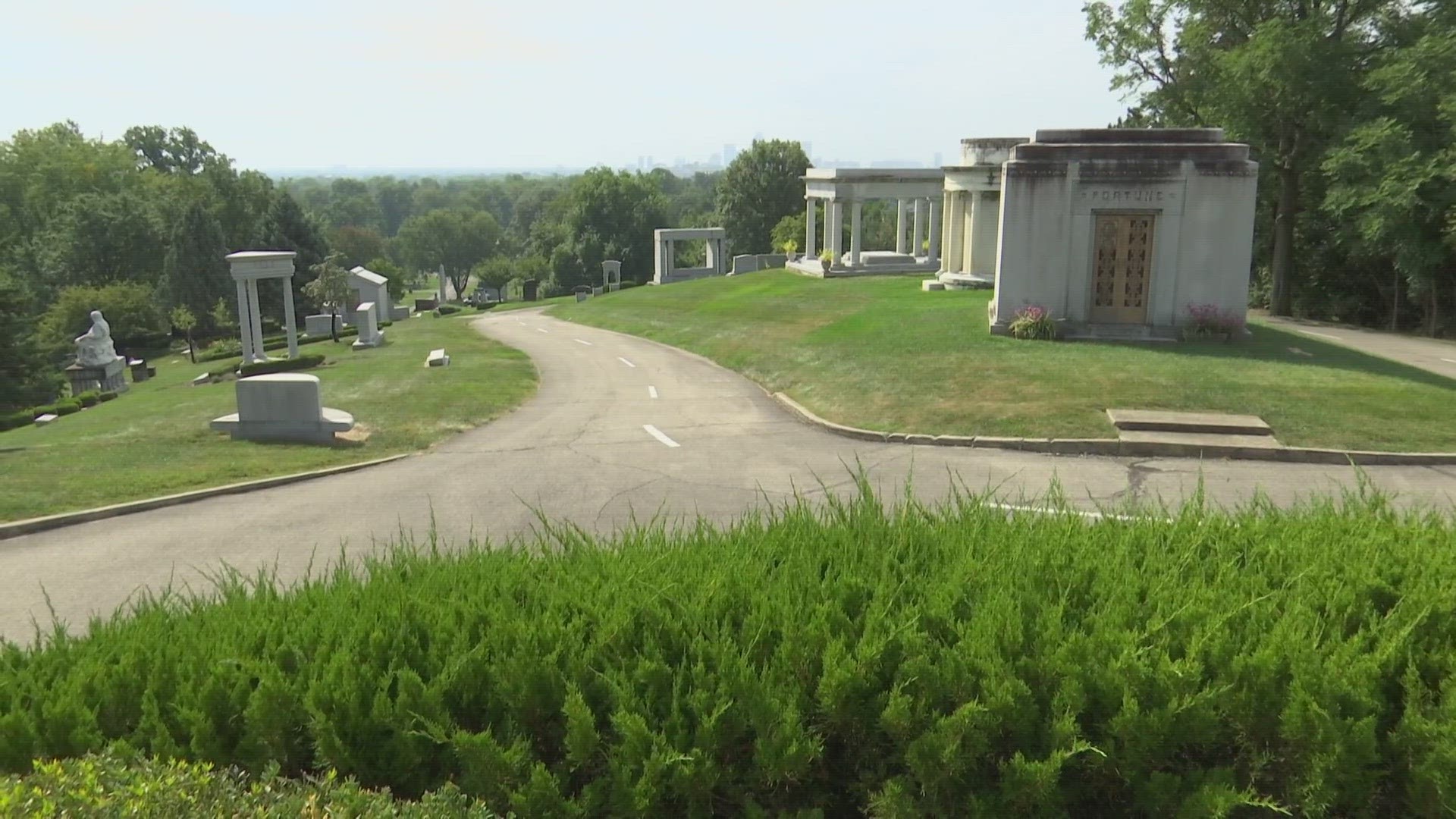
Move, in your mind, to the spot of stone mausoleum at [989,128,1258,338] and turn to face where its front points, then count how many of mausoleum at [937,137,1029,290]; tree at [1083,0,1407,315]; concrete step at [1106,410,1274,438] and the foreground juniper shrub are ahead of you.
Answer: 2

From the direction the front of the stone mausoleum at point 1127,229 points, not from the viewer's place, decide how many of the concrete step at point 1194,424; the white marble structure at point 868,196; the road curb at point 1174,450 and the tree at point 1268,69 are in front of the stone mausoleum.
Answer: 2

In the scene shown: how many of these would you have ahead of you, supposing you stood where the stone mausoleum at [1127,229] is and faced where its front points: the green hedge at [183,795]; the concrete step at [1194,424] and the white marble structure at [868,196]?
2

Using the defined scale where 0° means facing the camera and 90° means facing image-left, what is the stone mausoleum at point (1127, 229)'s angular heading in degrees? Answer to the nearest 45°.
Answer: approximately 0°

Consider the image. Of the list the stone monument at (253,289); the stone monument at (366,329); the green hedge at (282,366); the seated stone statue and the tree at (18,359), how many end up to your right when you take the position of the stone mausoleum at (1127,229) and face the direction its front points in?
5

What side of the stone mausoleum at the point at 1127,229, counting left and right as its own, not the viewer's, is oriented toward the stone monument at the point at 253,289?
right

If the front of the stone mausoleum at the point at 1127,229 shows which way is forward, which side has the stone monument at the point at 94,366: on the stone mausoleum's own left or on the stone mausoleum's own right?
on the stone mausoleum's own right

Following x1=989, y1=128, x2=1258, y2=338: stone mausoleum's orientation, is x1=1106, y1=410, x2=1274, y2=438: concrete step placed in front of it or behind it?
in front

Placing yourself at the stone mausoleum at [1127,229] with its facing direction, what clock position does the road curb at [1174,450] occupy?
The road curb is roughly at 12 o'clock from the stone mausoleum.

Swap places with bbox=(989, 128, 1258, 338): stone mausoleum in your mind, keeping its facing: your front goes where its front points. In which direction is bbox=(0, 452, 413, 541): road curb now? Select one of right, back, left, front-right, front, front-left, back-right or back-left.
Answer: front-right

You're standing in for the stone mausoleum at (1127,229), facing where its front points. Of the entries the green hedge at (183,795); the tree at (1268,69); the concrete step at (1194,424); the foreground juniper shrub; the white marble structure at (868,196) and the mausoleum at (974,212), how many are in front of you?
3

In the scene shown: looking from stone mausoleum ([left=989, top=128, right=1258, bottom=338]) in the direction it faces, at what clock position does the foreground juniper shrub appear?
The foreground juniper shrub is roughly at 12 o'clock from the stone mausoleum.
